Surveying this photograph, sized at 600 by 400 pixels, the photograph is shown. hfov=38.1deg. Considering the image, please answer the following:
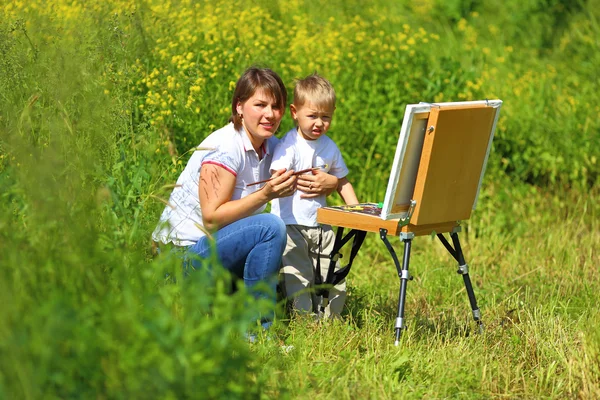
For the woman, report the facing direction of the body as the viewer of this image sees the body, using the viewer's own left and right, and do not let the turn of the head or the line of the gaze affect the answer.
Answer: facing the viewer and to the right of the viewer

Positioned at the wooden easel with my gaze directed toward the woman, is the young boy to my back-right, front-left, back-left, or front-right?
front-right

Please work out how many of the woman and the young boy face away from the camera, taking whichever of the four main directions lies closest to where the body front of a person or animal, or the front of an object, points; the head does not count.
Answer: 0

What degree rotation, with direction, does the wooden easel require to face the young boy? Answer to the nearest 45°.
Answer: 0° — it already faces them

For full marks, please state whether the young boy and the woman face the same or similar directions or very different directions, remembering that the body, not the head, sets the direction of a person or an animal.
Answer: same or similar directions

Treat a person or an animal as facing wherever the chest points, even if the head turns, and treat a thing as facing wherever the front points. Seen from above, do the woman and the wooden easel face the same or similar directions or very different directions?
very different directions

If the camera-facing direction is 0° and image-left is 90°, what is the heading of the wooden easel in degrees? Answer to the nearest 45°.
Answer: approximately 135°

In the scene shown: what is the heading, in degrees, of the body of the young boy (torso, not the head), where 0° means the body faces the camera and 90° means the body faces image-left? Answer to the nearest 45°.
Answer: approximately 315°
